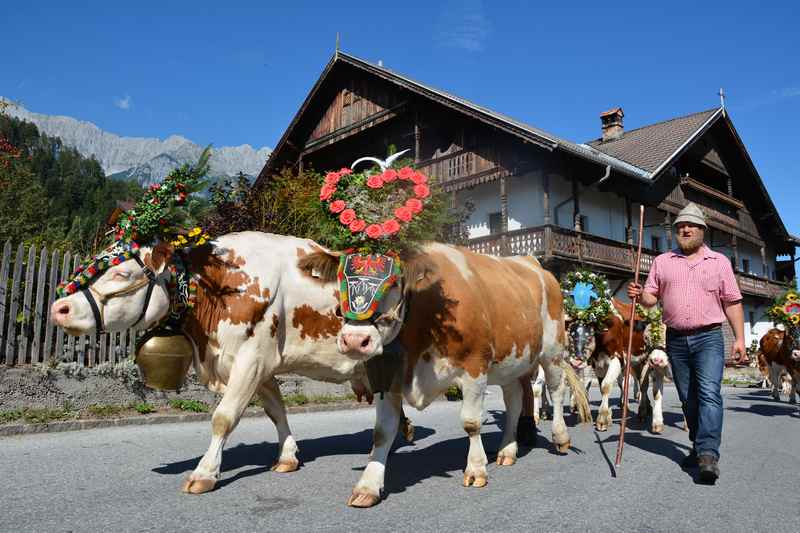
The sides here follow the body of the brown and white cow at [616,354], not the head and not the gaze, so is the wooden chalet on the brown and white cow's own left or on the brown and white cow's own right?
on the brown and white cow's own right

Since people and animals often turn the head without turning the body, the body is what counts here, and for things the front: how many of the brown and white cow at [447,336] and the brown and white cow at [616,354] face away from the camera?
0

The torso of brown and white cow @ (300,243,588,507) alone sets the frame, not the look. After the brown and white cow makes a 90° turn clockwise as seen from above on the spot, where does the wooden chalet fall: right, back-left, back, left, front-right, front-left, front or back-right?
front-right

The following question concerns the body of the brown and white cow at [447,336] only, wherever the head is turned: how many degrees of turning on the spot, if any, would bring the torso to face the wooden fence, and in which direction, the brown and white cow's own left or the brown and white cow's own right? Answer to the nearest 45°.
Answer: approximately 90° to the brown and white cow's own right

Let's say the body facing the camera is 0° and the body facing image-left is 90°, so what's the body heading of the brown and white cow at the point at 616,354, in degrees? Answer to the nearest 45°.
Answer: approximately 45°

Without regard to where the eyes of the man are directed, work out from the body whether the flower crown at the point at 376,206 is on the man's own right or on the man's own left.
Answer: on the man's own right

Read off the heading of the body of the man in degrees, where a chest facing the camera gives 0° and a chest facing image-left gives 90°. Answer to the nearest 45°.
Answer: approximately 0°

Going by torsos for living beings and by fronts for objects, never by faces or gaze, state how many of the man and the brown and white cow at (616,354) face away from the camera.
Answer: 0

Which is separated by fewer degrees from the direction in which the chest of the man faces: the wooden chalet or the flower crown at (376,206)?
the flower crown

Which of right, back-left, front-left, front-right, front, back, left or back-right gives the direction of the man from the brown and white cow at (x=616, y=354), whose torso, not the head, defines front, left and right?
front-left

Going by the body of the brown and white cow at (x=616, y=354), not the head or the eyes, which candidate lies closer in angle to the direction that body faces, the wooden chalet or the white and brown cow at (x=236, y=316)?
the white and brown cow

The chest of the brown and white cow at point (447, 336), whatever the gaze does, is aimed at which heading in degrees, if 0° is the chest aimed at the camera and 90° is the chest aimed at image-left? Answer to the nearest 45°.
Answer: approximately 45°
